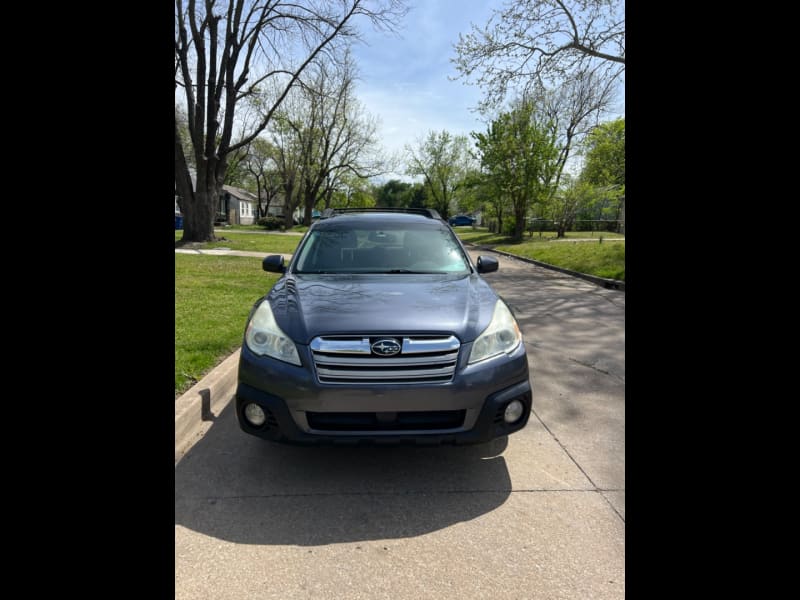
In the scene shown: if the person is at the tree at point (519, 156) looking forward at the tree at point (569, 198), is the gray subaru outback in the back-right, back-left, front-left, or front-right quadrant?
back-right

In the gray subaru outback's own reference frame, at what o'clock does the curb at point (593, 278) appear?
The curb is roughly at 7 o'clock from the gray subaru outback.

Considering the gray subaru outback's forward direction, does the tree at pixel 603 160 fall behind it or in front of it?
behind

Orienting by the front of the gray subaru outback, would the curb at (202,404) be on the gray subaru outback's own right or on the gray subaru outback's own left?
on the gray subaru outback's own right

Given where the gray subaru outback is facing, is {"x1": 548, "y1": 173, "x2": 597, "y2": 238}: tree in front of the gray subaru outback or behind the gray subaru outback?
behind

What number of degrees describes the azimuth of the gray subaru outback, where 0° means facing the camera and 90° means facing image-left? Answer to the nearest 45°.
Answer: approximately 0°

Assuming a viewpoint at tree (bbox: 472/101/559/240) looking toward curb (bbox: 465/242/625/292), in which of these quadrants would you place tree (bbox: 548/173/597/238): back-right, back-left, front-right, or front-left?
back-left

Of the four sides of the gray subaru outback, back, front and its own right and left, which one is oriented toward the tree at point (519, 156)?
back
